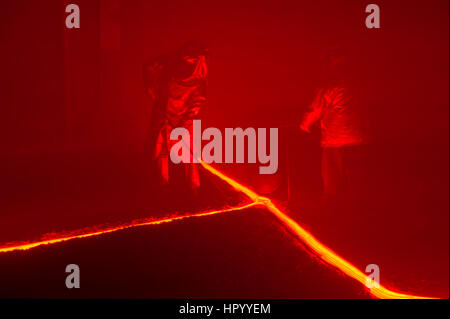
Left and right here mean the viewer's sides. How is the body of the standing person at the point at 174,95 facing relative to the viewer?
facing the viewer and to the right of the viewer

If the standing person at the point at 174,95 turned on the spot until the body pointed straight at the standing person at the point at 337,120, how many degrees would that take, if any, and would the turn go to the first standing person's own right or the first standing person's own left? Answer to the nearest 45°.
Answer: approximately 45° to the first standing person's own left

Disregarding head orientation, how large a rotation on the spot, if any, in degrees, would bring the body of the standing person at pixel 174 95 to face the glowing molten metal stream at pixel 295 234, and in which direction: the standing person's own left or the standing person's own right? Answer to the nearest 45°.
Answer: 0° — they already face it
